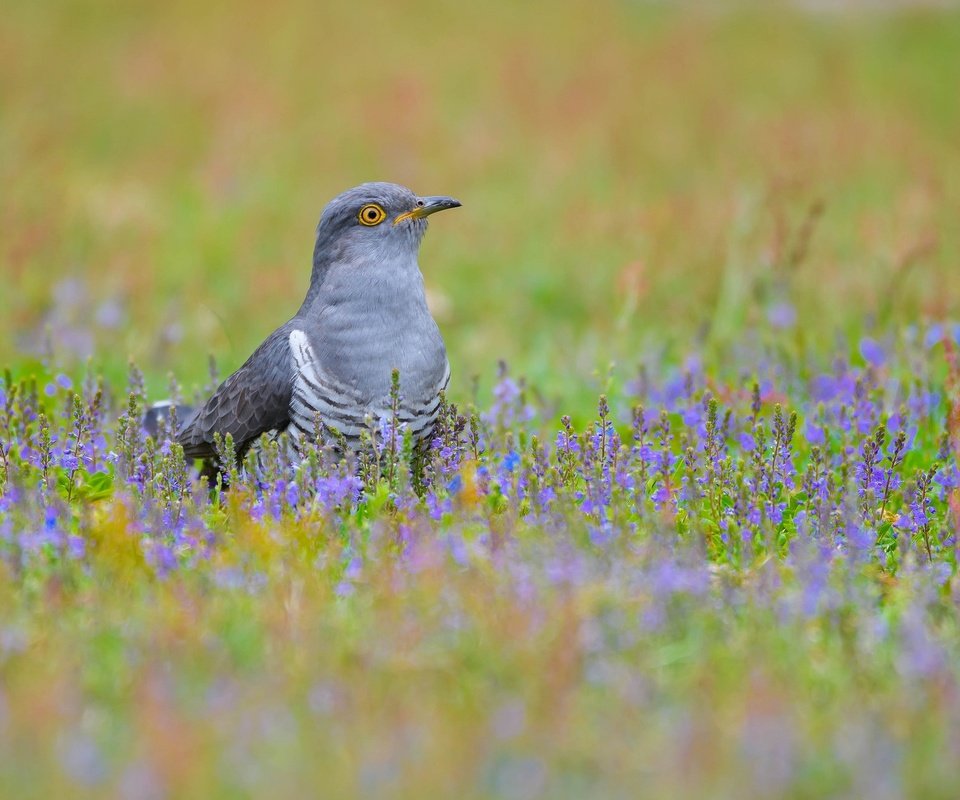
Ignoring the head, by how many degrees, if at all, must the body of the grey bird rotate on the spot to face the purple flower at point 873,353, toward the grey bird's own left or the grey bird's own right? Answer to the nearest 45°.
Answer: approximately 90° to the grey bird's own left

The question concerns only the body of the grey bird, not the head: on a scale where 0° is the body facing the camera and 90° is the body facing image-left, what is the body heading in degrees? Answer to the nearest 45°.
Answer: approximately 315°
